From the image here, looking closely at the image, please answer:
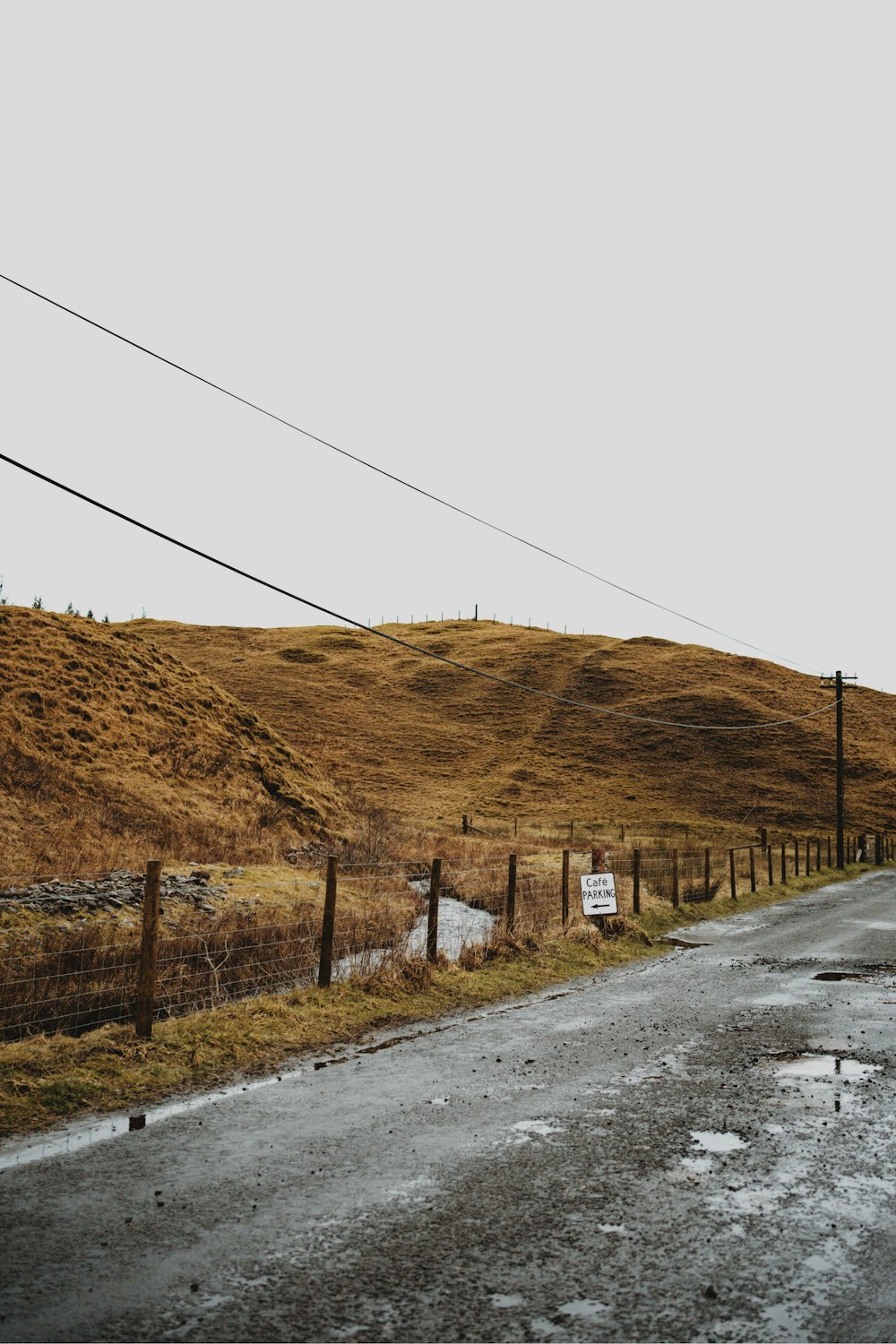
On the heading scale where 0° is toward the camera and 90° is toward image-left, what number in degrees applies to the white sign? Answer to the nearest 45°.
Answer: approximately 0°

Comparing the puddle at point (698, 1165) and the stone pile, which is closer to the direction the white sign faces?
the puddle

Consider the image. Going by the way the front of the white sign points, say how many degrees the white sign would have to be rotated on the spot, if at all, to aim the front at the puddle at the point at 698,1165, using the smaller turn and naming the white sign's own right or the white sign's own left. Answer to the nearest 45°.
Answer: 0° — it already faces it

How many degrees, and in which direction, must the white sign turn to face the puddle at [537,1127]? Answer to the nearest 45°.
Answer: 0° — it already faces it

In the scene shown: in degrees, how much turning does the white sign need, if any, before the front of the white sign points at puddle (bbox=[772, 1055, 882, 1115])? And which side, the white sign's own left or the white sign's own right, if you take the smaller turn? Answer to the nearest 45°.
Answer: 0° — it already faces it

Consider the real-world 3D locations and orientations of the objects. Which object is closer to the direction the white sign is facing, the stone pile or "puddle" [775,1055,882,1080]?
the puddle

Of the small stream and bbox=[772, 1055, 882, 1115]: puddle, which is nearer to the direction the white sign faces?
the puddle
